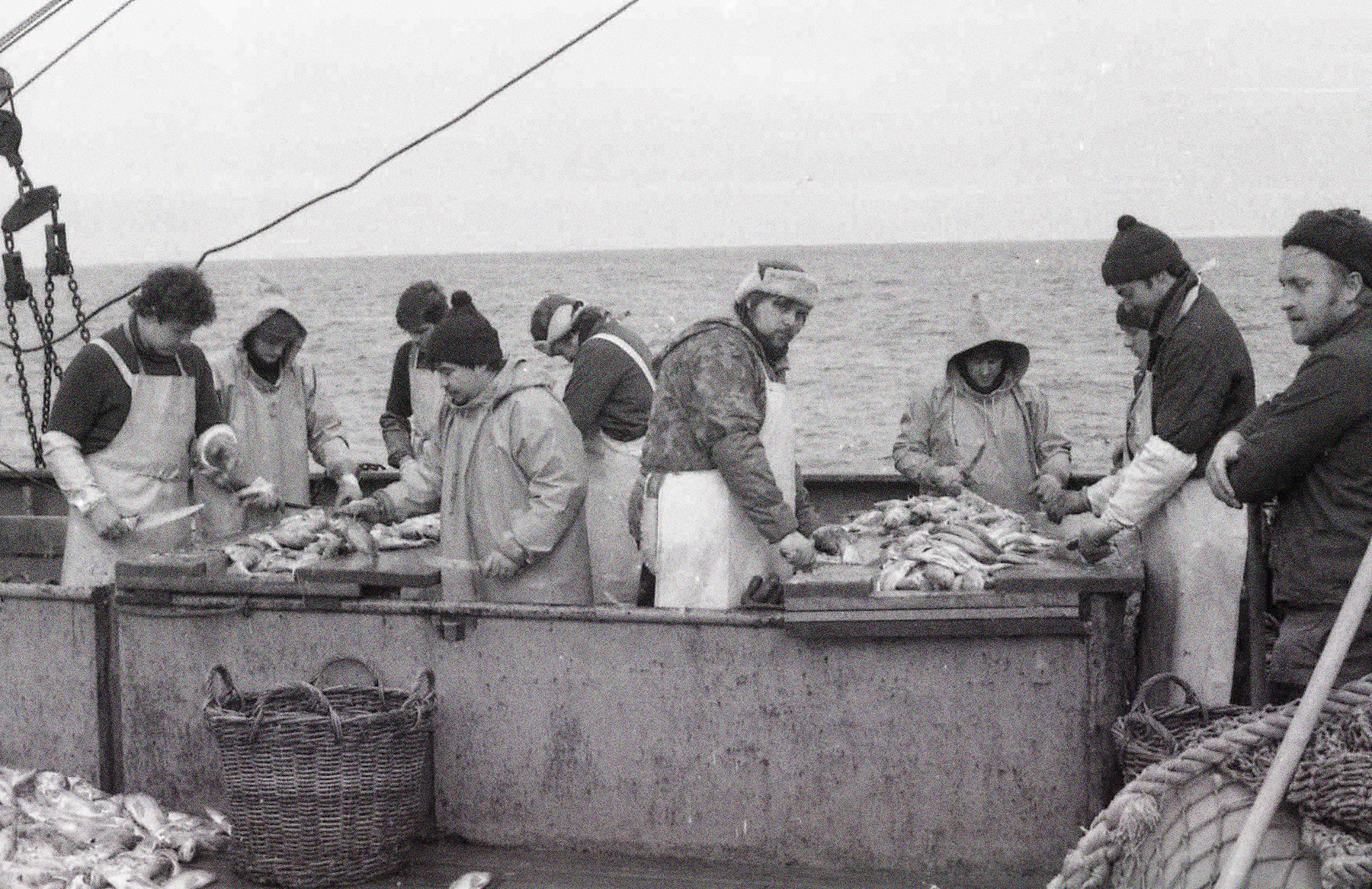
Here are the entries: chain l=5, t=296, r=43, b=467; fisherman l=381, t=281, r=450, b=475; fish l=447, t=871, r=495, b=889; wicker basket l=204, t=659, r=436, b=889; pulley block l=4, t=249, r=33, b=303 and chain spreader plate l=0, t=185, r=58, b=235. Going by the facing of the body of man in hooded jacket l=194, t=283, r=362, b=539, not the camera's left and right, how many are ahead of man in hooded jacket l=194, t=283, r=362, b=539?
2

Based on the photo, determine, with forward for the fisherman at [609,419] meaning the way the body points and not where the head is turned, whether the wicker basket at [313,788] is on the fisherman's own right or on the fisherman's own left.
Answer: on the fisherman's own left

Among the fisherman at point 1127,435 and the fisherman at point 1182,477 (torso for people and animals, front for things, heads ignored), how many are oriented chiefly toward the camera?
0

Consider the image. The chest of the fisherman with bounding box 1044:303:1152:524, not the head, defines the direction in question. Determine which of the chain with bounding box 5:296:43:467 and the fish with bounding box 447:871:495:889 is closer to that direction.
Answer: the chain

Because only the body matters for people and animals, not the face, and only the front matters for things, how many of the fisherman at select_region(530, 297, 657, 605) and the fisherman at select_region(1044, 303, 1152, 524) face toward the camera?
0

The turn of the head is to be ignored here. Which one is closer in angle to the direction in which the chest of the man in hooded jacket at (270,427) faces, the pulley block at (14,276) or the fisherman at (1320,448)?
the fisherman

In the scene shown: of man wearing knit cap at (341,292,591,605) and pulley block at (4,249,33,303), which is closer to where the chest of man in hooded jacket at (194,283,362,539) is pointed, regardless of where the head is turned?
the man wearing knit cap

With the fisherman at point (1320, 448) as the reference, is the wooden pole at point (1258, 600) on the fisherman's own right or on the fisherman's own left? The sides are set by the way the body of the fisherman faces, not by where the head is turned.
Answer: on the fisherman's own right

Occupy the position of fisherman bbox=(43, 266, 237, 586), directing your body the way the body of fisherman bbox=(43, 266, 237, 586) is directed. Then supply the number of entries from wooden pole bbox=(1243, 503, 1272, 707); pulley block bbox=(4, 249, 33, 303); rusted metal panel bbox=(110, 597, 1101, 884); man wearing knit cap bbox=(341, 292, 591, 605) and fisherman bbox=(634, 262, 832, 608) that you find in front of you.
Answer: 4
